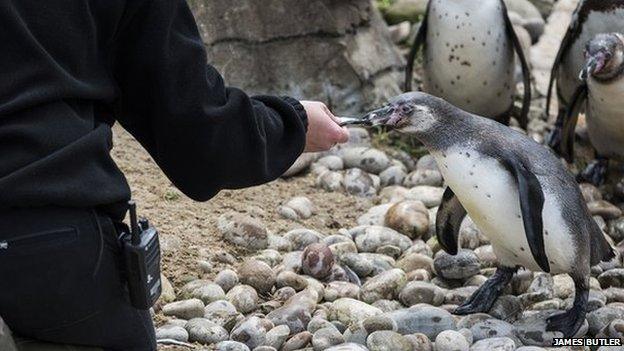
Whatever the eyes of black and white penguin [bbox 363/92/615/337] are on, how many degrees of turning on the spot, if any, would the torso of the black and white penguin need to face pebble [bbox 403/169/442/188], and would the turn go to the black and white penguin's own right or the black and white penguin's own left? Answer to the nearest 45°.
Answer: approximately 90° to the black and white penguin's own right

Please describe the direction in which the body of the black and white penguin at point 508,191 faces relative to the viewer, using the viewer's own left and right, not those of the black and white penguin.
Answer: facing to the left of the viewer

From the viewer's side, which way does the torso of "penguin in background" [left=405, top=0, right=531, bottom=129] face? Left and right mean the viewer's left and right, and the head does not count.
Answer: facing the viewer

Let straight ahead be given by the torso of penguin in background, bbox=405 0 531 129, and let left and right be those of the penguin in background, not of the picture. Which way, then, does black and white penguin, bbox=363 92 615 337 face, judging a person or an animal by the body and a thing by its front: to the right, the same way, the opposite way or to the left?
to the right

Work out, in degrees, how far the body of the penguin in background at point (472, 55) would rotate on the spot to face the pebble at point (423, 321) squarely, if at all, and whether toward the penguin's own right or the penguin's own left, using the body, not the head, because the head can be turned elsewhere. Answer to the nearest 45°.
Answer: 0° — it already faces it

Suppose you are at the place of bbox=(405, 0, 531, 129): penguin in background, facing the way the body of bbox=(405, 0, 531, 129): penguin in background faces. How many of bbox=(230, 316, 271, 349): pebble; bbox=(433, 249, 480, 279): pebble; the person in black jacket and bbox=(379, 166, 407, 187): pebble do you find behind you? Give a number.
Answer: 0

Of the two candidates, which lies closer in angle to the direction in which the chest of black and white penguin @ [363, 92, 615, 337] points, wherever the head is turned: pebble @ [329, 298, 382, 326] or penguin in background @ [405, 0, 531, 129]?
the pebble

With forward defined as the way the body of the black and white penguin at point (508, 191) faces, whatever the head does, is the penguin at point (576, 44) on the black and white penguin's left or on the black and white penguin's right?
on the black and white penguin's right

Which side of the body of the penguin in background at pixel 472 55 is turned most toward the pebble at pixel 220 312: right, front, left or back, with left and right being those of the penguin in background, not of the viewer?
front

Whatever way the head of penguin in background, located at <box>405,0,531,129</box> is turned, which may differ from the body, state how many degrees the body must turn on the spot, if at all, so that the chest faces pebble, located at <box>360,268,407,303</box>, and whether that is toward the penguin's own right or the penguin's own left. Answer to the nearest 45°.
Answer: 0° — it already faces it

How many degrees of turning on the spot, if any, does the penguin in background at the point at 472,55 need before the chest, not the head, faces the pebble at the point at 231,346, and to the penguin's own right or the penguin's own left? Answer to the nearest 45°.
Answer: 0° — it already faces it

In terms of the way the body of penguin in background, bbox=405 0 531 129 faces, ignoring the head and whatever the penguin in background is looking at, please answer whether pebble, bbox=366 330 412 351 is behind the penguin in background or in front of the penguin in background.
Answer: in front

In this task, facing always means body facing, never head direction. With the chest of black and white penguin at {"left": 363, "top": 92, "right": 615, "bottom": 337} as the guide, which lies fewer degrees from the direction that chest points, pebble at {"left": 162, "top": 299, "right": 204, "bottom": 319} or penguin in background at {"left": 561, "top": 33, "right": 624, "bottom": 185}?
the pebble

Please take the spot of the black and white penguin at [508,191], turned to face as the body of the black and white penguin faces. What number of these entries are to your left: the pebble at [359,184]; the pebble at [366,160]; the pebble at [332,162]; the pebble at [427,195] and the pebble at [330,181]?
0

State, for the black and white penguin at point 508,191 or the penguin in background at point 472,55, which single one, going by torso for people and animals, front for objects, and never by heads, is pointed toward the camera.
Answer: the penguin in background

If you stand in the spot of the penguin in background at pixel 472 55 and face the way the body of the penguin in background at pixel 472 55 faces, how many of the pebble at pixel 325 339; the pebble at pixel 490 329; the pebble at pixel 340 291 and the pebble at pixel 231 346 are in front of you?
4

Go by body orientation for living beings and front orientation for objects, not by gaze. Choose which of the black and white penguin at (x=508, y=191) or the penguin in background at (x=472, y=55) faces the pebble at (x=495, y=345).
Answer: the penguin in background
